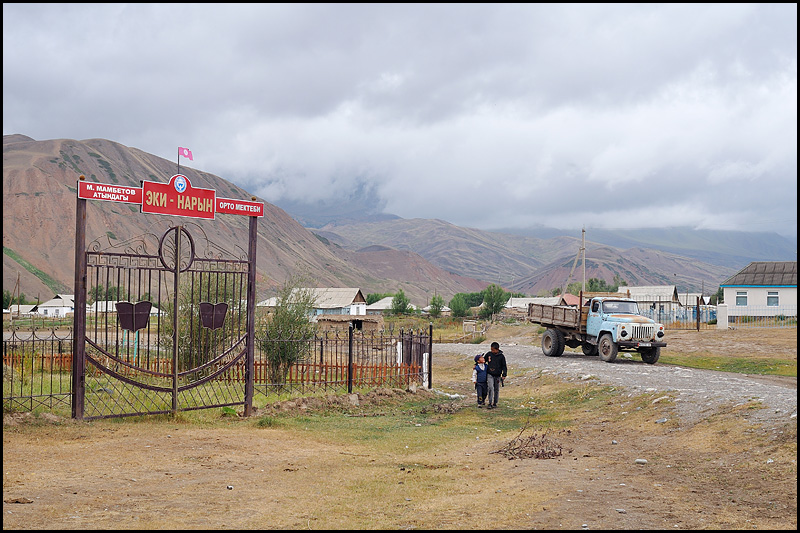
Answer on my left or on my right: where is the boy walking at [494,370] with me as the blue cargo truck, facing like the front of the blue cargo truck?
on my right

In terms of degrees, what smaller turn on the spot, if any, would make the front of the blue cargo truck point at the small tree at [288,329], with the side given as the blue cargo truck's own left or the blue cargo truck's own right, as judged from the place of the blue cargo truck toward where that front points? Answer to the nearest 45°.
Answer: approximately 90° to the blue cargo truck's own right

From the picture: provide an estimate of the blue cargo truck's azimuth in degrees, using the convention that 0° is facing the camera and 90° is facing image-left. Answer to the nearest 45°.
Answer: approximately 315°

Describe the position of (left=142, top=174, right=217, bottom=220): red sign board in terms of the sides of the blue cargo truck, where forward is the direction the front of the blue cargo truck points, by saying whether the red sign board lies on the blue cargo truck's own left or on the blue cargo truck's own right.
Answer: on the blue cargo truck's own right

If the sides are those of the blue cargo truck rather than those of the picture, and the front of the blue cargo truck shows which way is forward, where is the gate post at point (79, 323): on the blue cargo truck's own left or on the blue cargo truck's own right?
on the blue cargo truck's own right

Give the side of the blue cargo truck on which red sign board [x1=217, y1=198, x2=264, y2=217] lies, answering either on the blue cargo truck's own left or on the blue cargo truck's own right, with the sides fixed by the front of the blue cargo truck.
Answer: on the blue cargo truck's own right
